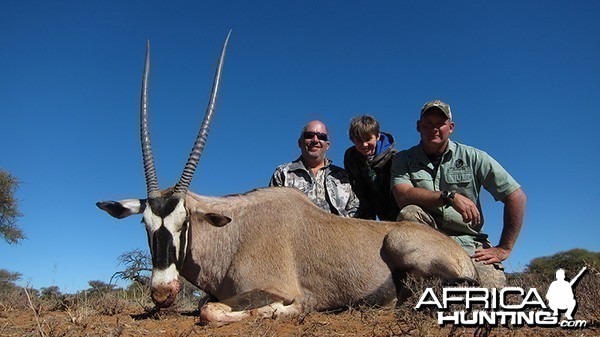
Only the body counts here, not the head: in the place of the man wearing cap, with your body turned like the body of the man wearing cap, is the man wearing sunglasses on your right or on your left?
on your right

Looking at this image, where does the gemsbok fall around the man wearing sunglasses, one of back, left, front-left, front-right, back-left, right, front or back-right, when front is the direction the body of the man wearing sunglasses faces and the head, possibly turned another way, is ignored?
front

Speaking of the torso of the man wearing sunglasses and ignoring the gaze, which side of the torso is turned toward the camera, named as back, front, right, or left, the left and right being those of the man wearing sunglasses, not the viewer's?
front

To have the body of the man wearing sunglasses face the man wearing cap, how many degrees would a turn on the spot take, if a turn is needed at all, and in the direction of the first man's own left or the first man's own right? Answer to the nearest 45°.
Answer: approximately 45° to the first man's own left

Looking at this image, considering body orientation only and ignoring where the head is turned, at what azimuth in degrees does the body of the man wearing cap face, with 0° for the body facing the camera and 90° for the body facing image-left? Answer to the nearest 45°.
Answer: approximately 0°

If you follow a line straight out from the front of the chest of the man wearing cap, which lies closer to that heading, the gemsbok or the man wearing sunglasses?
the gemsbok

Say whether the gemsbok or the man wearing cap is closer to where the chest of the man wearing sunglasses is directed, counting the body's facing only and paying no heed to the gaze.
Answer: the gemsbok
